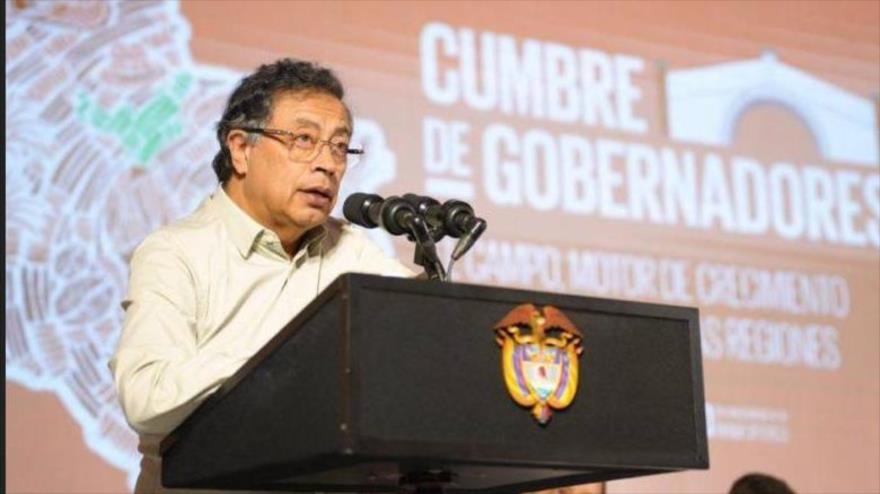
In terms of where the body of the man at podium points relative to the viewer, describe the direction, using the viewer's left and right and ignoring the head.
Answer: facing the viewer and to the right of the viewer

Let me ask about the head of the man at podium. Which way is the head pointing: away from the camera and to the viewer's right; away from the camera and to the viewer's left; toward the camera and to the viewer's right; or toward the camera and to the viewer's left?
toward the camera and to the viewer's right
